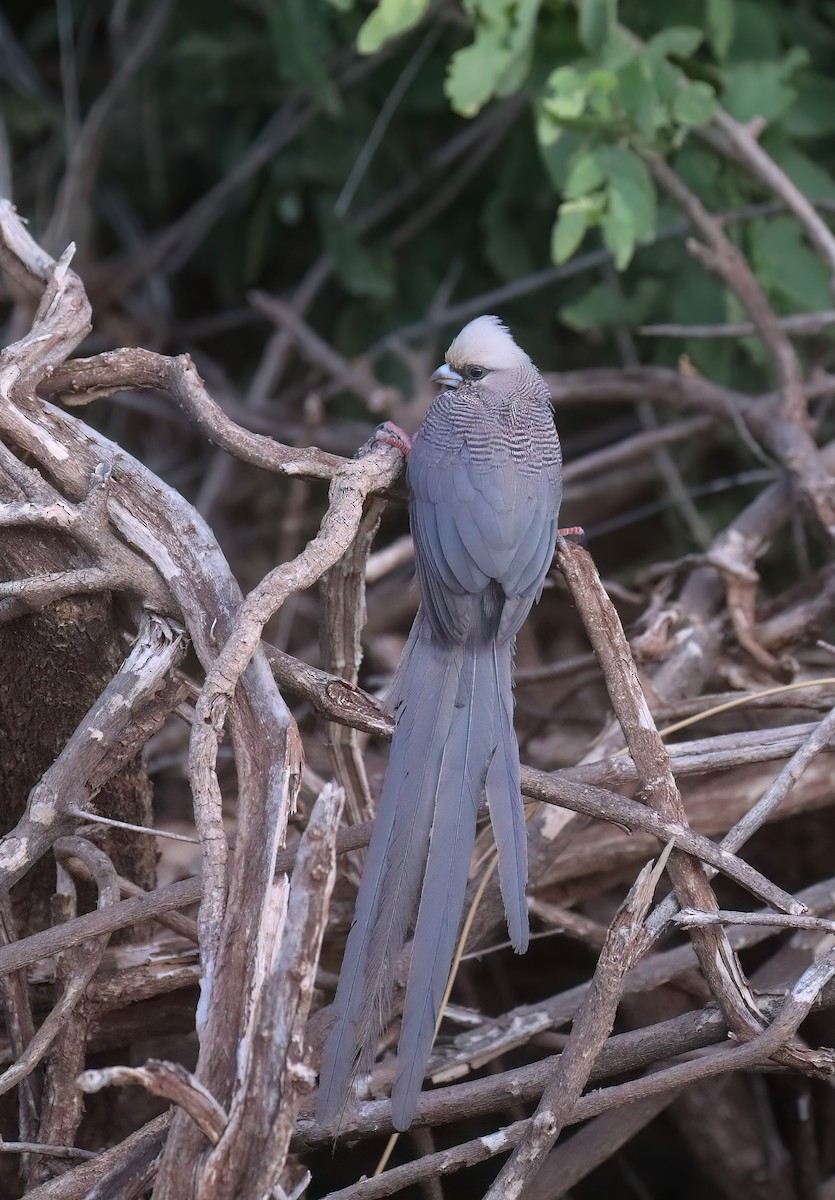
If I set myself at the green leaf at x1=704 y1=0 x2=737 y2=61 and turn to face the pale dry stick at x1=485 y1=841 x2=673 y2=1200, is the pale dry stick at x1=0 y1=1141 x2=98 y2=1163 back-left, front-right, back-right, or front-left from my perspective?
front-right

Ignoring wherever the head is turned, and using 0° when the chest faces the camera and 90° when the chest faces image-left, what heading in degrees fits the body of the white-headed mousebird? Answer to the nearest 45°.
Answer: approximately 180°
